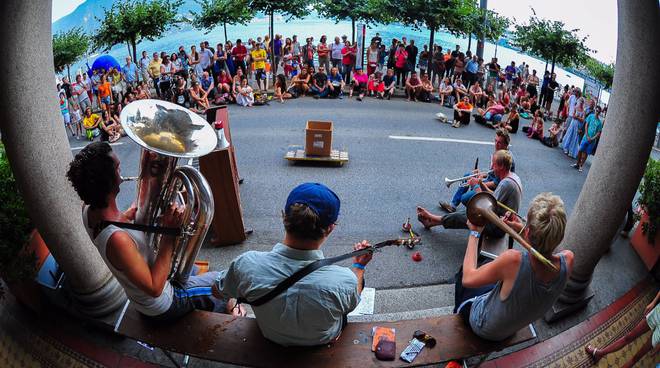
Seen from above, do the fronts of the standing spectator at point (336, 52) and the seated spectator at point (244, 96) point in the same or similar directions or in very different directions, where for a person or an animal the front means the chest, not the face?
same or similar directions

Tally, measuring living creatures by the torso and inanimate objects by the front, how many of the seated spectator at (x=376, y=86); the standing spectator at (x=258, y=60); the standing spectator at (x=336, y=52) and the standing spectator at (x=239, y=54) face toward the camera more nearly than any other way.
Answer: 4

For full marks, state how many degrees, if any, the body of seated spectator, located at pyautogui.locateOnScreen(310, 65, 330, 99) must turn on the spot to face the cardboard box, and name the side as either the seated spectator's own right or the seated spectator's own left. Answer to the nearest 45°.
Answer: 0° — they already face it

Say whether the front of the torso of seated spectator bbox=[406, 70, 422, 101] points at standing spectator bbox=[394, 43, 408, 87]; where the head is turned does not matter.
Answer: no

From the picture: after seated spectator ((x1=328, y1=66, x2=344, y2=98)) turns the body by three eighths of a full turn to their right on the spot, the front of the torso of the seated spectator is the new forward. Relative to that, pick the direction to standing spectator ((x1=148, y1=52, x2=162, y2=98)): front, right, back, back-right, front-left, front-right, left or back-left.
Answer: front-left

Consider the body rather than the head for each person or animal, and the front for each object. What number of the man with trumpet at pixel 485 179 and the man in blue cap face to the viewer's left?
1

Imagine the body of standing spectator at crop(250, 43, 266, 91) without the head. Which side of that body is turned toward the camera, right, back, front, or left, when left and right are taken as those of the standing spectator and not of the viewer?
front

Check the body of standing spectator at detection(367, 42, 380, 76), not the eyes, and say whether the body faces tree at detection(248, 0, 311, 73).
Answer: no

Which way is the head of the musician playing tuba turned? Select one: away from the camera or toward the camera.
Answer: away from the camera

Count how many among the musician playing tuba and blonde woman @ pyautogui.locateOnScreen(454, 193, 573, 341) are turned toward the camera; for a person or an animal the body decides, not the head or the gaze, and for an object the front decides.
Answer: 0

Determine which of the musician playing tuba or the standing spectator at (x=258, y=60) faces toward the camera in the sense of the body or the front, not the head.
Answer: the standing spectator

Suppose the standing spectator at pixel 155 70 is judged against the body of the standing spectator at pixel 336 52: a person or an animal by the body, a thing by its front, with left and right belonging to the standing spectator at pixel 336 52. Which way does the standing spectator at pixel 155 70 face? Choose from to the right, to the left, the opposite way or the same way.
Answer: the same way

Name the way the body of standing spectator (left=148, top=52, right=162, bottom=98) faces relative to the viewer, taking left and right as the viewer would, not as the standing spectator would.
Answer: facing the viewer

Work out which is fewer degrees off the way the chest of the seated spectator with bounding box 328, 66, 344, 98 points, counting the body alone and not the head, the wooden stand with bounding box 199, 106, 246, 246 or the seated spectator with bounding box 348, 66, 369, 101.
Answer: the wooden stand

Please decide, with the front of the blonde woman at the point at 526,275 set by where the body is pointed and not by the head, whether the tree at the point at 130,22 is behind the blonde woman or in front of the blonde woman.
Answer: in front

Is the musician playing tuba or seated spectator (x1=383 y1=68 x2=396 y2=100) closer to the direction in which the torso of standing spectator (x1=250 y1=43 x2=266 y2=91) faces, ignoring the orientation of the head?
the musician playing tuba

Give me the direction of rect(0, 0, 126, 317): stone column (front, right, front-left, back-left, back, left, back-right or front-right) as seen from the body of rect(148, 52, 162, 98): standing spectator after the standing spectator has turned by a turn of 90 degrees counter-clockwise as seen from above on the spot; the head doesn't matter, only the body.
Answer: right

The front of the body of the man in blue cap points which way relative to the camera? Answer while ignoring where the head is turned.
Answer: away from the camera
